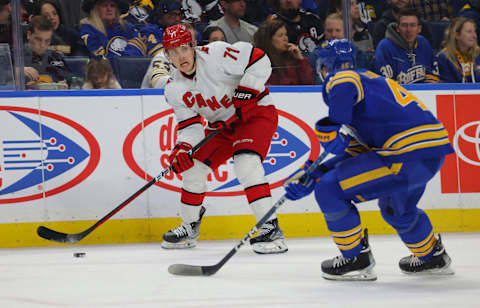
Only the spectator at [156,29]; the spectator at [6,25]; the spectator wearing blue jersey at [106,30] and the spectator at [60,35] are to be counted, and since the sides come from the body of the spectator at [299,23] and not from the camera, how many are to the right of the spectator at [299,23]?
4

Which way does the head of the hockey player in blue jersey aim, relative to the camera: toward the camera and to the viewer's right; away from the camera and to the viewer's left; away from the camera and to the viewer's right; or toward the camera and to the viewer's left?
away from the camera and to the viewer's left

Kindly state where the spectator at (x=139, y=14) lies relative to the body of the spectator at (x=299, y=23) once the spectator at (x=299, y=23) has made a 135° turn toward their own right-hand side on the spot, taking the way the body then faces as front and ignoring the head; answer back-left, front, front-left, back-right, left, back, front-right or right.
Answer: front-left

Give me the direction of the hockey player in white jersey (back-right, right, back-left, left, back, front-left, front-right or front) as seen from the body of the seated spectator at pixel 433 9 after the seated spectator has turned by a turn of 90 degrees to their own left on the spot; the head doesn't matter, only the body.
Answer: back-right

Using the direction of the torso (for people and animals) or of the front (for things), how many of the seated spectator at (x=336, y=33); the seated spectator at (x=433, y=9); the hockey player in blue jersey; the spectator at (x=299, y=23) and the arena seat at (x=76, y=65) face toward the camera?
4

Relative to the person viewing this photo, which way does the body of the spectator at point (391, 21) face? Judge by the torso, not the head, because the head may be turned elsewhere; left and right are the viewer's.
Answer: facing the viewer

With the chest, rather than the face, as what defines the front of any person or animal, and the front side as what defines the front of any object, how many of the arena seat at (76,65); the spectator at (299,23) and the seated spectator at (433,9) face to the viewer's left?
0

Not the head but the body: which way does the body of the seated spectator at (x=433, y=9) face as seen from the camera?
toward the camera

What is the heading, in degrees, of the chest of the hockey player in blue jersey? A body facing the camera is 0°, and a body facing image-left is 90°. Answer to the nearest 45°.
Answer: approximately 90°

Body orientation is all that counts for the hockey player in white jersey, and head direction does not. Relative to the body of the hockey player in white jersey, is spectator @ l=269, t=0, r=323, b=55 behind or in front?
behind

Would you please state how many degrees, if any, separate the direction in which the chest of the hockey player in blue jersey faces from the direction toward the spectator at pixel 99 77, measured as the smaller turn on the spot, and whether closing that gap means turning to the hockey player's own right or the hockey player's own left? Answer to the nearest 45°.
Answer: approximately 45° to the hockey player's own right

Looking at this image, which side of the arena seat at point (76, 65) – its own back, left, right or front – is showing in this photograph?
front

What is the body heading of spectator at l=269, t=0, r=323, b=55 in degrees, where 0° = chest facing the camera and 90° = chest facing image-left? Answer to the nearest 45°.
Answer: approximately 0°
